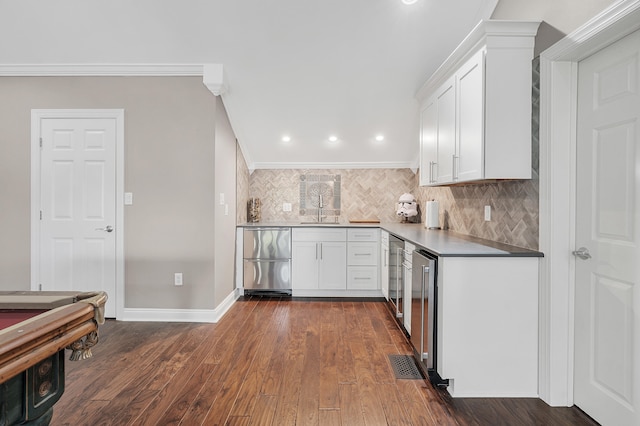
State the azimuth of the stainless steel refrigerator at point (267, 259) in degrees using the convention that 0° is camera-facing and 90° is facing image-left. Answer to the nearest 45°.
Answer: approximately 0°

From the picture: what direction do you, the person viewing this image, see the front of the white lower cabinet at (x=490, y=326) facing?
facing to the left of the viewer

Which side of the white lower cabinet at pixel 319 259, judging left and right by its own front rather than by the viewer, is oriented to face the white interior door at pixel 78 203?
right

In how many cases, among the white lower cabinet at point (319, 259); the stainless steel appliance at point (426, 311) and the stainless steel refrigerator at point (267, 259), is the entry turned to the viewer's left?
1

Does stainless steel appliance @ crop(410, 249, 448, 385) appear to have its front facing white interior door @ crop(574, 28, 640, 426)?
no

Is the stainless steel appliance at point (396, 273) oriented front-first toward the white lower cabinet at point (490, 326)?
no

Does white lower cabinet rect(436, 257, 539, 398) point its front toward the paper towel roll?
no

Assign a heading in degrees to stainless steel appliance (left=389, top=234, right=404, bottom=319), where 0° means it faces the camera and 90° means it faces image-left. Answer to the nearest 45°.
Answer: approximately 90°

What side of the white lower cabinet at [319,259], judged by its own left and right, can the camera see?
front

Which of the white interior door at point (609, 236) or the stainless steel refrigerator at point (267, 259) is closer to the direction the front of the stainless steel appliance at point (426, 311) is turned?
the stainless steel refrigerator

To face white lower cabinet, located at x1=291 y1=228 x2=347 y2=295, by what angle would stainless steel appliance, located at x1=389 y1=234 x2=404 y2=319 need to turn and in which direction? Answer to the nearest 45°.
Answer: approximately 45° to its right

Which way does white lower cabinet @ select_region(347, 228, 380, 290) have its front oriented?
toward the camera

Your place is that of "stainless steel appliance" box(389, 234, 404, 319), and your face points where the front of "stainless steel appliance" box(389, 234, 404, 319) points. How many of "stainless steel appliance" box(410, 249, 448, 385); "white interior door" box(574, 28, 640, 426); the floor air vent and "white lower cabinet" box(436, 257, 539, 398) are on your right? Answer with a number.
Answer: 0

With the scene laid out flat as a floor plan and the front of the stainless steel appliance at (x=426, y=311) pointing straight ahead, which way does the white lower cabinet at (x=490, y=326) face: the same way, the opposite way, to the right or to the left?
the same way
